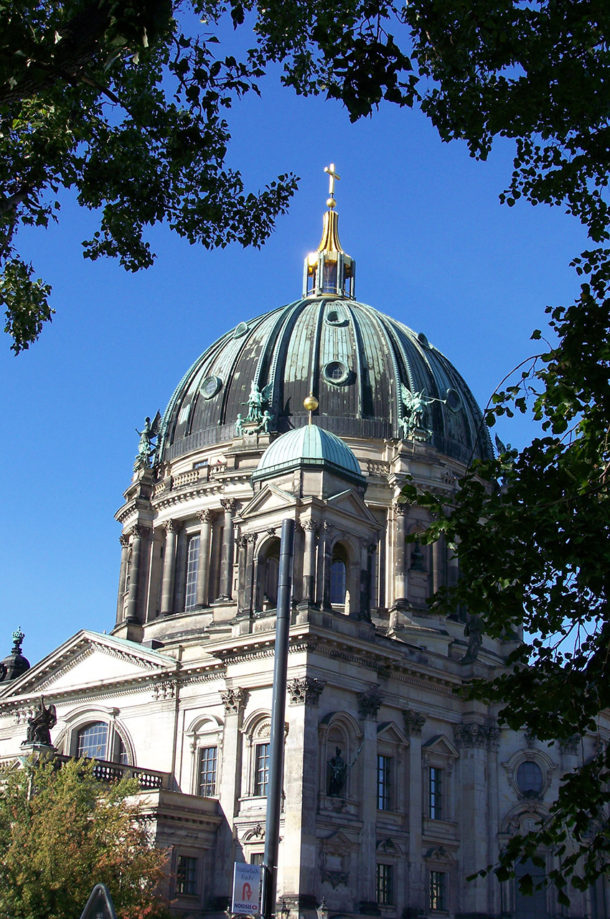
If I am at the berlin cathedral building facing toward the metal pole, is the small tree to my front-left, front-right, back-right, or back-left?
front-right
